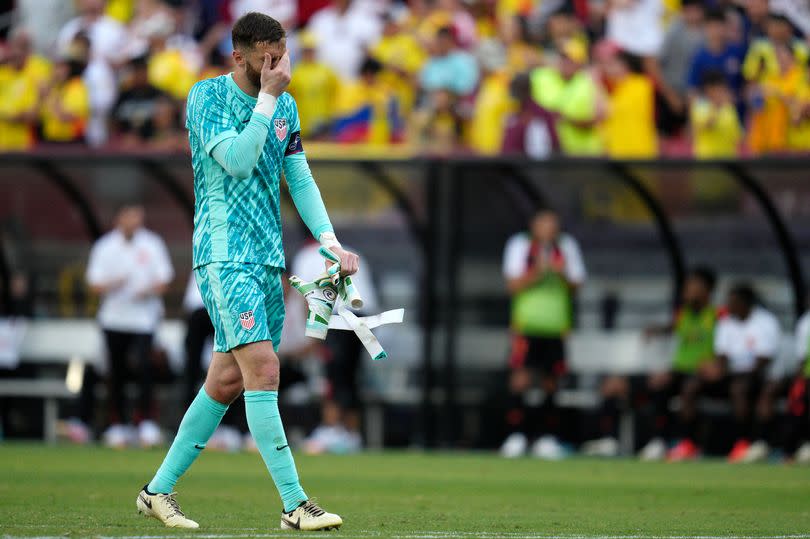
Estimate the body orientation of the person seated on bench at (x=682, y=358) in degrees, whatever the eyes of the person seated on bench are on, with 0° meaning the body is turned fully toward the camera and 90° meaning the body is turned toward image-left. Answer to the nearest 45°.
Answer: approximately 45°

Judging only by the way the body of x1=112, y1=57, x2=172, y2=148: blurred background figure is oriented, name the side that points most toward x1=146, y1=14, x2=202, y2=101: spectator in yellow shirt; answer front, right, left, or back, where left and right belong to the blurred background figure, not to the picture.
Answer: back
